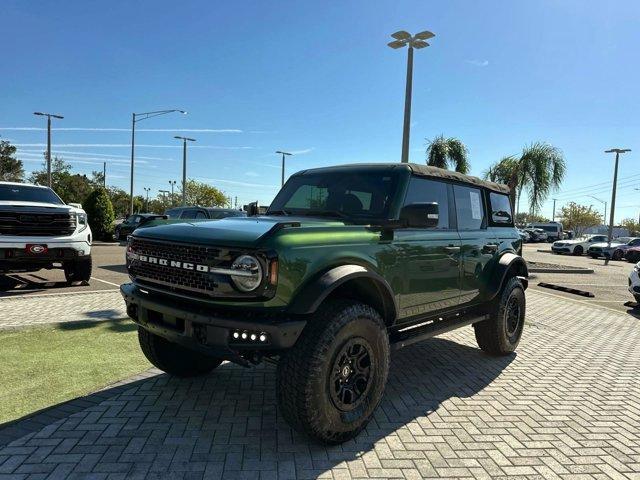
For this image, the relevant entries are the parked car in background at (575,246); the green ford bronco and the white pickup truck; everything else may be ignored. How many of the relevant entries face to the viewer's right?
0

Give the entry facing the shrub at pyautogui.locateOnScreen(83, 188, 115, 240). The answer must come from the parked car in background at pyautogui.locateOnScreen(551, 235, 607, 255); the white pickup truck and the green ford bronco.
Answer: the parked car in background

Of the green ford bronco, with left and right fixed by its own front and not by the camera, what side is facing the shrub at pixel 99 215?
right

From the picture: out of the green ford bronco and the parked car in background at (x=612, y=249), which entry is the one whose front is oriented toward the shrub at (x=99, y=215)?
the parked car in background

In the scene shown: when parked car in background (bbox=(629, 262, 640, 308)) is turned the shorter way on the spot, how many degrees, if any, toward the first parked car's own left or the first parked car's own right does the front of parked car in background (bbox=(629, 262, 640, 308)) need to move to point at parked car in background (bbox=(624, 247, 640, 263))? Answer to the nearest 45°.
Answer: approximately 135° to the first parked car's own right

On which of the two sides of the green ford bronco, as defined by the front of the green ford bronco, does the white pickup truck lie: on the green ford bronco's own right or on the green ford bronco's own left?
on the green ford bronco's own right

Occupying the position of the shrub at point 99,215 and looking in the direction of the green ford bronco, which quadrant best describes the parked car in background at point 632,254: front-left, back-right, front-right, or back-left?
front-left

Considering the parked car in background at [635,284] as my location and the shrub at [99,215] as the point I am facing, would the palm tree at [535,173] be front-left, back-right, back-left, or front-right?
front-right

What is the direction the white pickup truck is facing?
toward the camera

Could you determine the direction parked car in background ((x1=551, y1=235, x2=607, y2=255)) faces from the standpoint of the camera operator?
facing the viewer and to the left of the viewer

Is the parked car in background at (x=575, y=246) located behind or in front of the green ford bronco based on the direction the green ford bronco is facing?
behind

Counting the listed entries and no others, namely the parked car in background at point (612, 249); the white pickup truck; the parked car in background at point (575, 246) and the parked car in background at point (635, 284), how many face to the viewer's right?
0

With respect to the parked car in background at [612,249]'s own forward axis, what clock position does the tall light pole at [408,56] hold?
The tall light pole is roughly at 11 o'clock from the parked car in background.

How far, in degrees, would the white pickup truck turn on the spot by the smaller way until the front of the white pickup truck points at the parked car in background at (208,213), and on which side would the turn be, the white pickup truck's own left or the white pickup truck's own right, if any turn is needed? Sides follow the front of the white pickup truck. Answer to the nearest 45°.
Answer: approximately 135° to the white pickup truck's own left

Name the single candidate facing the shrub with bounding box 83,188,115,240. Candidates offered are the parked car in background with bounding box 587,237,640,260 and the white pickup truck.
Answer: the parked car in background
